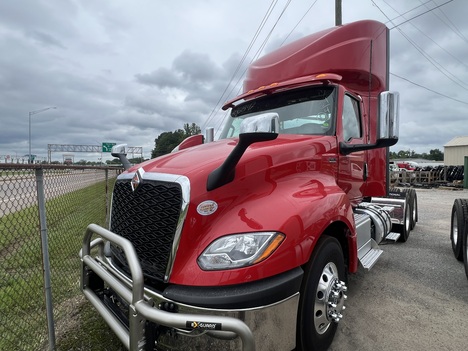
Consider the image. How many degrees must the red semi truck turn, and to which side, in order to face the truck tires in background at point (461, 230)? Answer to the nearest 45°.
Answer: approximately 180°

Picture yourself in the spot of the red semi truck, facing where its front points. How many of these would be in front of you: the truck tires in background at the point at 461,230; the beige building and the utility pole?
0

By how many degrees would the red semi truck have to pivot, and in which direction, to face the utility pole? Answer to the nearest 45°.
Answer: approximately 135° to its right

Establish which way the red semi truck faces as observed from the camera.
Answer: facing the viewer and to the left of the viewer

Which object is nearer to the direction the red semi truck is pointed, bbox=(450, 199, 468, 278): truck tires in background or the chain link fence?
the chain link fence

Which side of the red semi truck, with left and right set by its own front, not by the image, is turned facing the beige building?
back

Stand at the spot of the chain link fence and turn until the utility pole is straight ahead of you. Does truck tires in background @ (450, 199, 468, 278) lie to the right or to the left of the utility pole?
right
